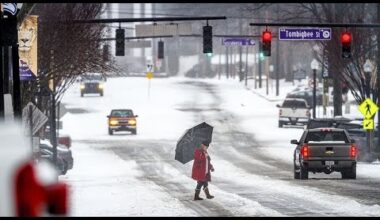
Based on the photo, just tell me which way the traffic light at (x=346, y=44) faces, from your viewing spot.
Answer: facing the viewer

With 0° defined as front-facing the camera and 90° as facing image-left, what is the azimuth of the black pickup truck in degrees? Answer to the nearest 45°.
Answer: approximately 180°

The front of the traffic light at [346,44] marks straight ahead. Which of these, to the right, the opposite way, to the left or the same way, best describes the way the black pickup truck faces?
the opposite way

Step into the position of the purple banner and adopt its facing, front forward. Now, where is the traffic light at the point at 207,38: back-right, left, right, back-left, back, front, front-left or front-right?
back-left

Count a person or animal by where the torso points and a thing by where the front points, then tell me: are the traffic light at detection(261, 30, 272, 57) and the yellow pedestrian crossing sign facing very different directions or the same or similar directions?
same or similar directions

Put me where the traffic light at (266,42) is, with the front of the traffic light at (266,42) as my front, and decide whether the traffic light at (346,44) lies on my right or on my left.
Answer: on my left

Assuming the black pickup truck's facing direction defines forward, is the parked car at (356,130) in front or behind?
in front

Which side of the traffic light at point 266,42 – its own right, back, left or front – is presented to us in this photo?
front

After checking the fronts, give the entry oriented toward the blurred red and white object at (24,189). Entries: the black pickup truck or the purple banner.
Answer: the purple banner

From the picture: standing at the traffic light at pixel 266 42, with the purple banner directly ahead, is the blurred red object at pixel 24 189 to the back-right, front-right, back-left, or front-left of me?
front-left

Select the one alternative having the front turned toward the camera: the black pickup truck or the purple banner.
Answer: the purple banner

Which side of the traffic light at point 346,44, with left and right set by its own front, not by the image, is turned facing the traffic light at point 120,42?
right
